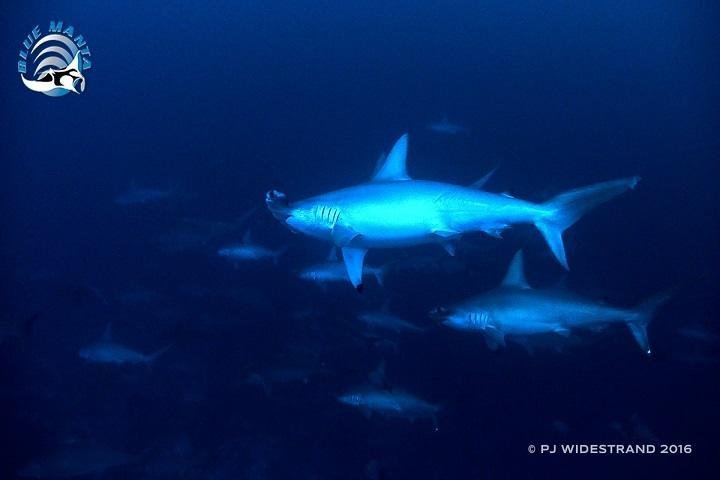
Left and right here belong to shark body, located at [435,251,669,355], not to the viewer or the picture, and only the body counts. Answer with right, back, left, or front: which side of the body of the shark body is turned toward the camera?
left

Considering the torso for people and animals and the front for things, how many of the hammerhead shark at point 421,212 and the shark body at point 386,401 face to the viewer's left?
2

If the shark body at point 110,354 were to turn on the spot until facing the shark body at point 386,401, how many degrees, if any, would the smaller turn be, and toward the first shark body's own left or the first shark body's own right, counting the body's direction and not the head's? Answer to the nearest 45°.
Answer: approximately 135° to the first shark body's own left

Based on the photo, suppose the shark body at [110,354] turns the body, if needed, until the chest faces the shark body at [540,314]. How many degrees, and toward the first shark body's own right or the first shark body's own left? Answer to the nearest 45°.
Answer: approximately 135° to the first shark body's own left

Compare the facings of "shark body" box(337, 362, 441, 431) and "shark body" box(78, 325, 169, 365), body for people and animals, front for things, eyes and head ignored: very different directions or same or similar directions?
same or similar directions

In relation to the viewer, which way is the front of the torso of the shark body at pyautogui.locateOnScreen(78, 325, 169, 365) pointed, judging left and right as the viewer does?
facing to the left of the viewer

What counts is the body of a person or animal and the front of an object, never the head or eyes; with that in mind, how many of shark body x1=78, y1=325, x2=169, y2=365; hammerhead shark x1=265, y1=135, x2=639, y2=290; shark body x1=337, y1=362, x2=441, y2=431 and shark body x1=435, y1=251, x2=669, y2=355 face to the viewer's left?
4

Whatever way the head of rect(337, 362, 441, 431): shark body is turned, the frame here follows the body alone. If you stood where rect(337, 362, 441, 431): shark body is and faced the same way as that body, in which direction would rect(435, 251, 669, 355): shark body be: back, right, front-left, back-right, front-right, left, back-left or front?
back-left

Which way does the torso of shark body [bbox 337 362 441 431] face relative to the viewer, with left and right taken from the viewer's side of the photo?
facing to the left of the viewer

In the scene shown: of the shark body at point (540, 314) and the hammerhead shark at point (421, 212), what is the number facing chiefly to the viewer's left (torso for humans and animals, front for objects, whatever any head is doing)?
2

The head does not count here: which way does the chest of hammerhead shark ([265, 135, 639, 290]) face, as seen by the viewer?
to the viewer's left

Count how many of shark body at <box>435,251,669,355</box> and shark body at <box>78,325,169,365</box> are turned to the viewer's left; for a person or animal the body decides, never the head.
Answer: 2
